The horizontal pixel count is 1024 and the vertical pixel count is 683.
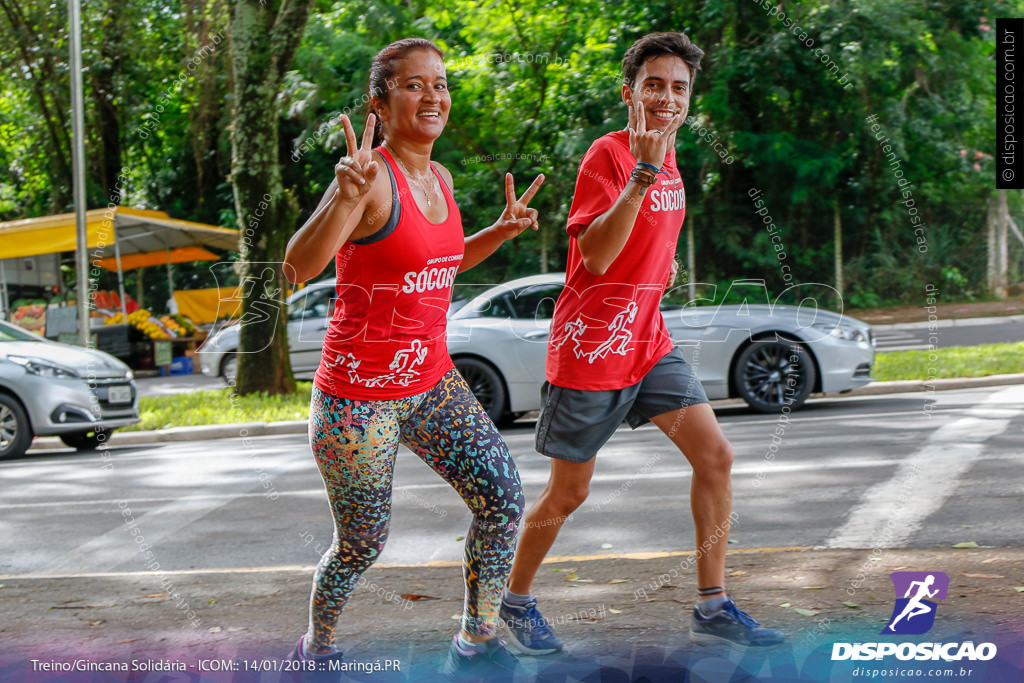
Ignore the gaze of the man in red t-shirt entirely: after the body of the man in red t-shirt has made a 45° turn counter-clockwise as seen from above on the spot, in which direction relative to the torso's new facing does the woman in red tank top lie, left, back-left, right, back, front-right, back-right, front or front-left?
back-right

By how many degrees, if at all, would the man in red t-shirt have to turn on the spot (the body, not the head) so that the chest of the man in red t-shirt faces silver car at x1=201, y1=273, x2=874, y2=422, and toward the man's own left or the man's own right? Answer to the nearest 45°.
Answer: approximately 135° to the man's own left

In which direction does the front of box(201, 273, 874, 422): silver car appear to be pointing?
to the viewer's right

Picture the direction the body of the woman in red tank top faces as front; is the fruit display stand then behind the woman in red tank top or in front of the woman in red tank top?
behind

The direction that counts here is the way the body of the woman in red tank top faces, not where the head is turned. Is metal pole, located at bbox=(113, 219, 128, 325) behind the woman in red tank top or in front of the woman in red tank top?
behind
